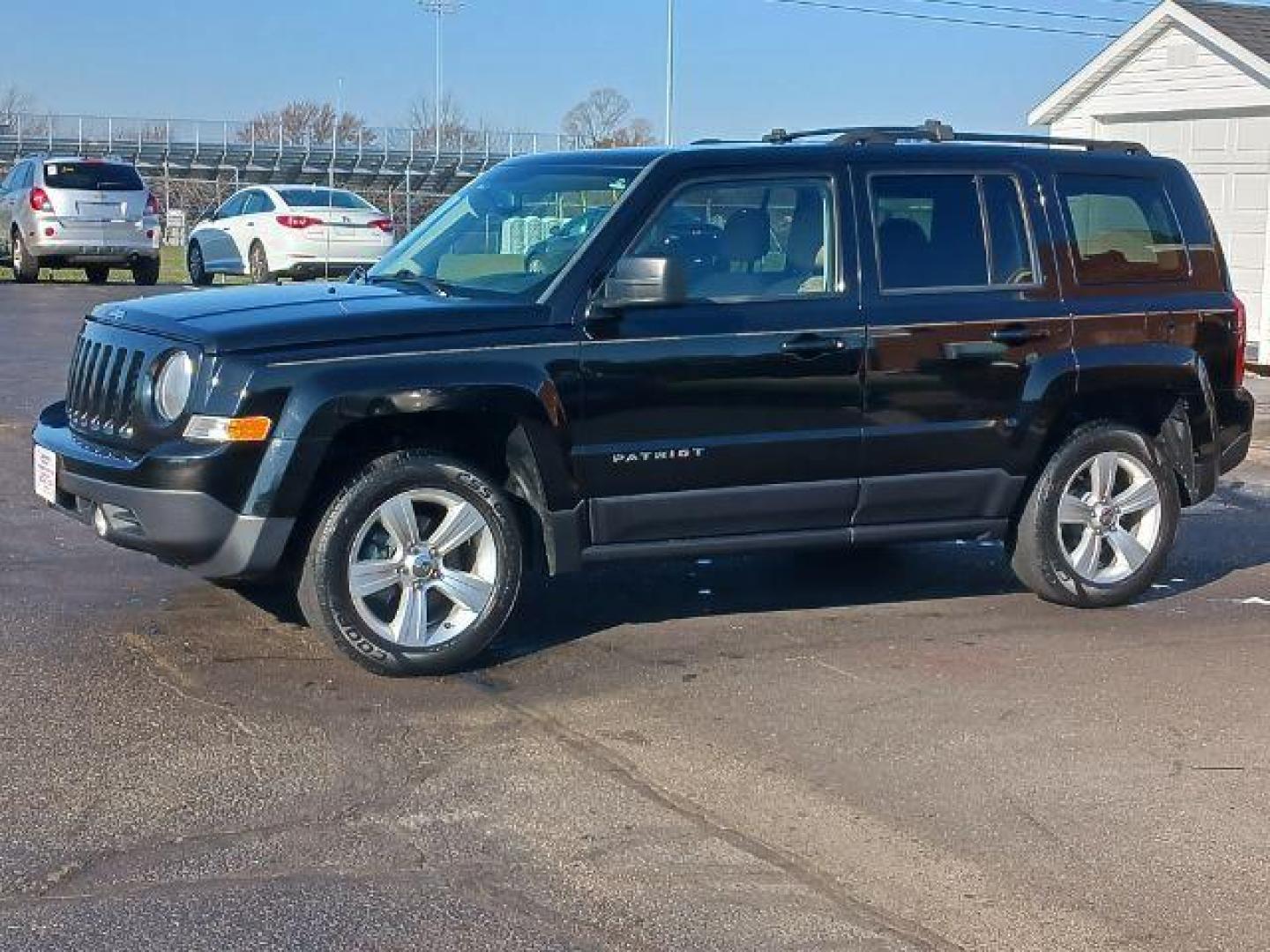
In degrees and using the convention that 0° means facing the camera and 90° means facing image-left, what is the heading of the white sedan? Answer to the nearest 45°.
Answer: approximately 135°

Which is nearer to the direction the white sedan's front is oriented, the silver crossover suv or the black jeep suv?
the silver crossover suv

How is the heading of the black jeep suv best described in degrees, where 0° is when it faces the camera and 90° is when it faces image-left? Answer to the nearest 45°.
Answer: approximately 45°

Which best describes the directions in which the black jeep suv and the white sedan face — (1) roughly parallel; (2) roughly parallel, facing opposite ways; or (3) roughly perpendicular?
roughly perpendicular

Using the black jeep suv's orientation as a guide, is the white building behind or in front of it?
behind
